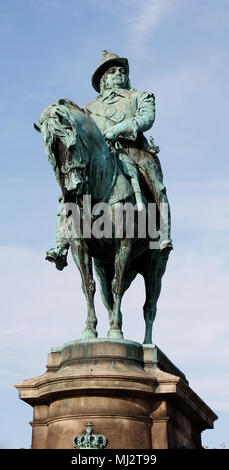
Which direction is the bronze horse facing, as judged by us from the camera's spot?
facing the viewer and to the left of the viewer
